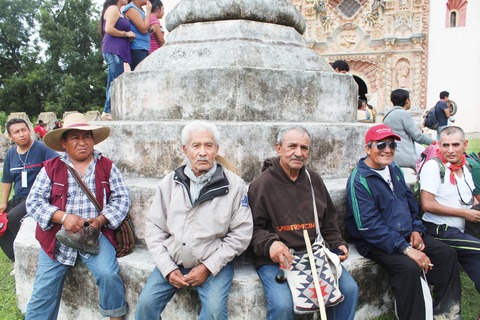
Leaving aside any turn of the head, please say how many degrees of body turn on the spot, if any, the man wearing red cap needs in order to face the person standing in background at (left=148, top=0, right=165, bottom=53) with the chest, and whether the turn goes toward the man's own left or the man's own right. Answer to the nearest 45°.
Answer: approximately 180°

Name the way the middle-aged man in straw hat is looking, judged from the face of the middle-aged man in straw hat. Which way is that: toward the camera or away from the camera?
toward the camera

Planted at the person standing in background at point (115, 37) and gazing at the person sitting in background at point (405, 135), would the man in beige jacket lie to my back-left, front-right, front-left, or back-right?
front-right

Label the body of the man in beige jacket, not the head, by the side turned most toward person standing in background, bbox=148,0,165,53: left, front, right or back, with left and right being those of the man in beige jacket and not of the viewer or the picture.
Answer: back

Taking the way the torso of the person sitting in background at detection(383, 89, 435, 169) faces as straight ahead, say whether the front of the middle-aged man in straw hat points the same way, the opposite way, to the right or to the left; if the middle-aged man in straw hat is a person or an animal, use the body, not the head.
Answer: to the right

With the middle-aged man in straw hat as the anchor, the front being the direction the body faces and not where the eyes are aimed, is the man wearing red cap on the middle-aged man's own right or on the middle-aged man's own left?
on the middle-aged man's own left

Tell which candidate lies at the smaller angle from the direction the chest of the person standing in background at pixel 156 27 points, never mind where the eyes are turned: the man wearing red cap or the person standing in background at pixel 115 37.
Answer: the man wearing red cap

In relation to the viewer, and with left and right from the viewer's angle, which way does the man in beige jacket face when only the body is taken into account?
facing the viewer

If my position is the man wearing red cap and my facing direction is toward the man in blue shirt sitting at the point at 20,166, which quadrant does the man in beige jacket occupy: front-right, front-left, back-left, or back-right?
front-left

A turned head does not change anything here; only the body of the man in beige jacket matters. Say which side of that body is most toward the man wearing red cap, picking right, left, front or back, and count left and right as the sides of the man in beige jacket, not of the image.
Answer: left

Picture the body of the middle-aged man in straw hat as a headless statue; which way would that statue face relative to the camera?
toward the camera

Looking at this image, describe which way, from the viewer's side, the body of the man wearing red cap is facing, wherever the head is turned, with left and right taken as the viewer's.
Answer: facing the viewer and to the right of the viewer
